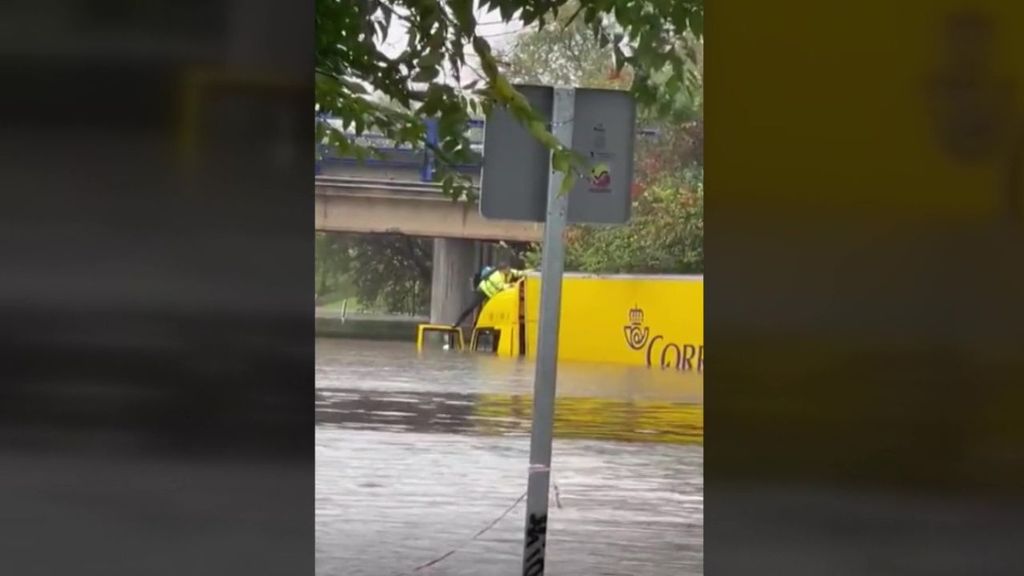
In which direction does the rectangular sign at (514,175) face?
away from the camera

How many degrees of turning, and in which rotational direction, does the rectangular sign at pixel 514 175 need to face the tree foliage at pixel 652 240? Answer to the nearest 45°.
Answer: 0° — it already faces it

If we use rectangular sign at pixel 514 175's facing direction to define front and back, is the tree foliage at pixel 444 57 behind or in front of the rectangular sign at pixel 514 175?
behind

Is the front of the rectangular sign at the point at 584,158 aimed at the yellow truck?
yes

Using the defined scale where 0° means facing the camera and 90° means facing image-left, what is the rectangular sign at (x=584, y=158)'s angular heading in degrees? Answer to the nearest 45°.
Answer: approximately 180°

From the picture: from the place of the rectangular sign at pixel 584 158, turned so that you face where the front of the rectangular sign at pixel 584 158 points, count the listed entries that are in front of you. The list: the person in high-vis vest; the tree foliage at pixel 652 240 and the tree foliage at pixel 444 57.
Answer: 2

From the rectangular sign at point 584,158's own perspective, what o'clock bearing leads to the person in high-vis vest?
The person in high-vis vest is roughly at 12 o'clock from the rectangular sign.

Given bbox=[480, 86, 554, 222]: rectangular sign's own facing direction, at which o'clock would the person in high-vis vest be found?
The person in high-vis vest is roughly at 12 o'clock from the rectangular sign.
